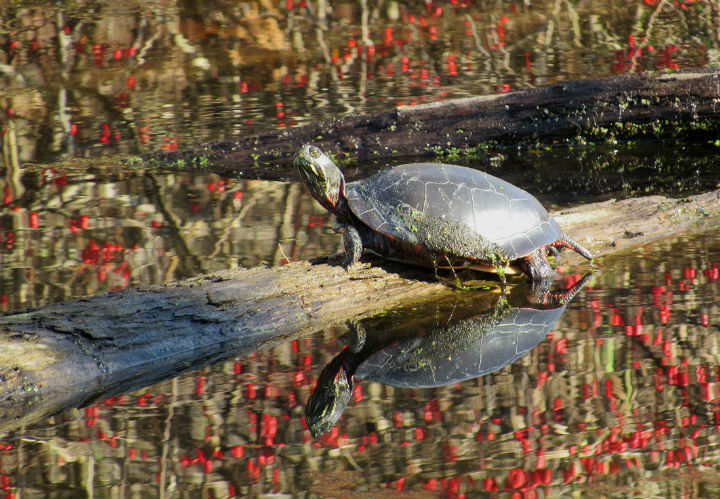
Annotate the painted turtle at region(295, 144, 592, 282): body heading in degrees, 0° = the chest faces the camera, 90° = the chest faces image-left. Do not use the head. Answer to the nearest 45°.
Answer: approximately 90°

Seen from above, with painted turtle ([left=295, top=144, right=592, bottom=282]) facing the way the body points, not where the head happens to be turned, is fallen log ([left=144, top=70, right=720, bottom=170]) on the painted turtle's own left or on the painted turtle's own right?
on the painted turtle's own right
